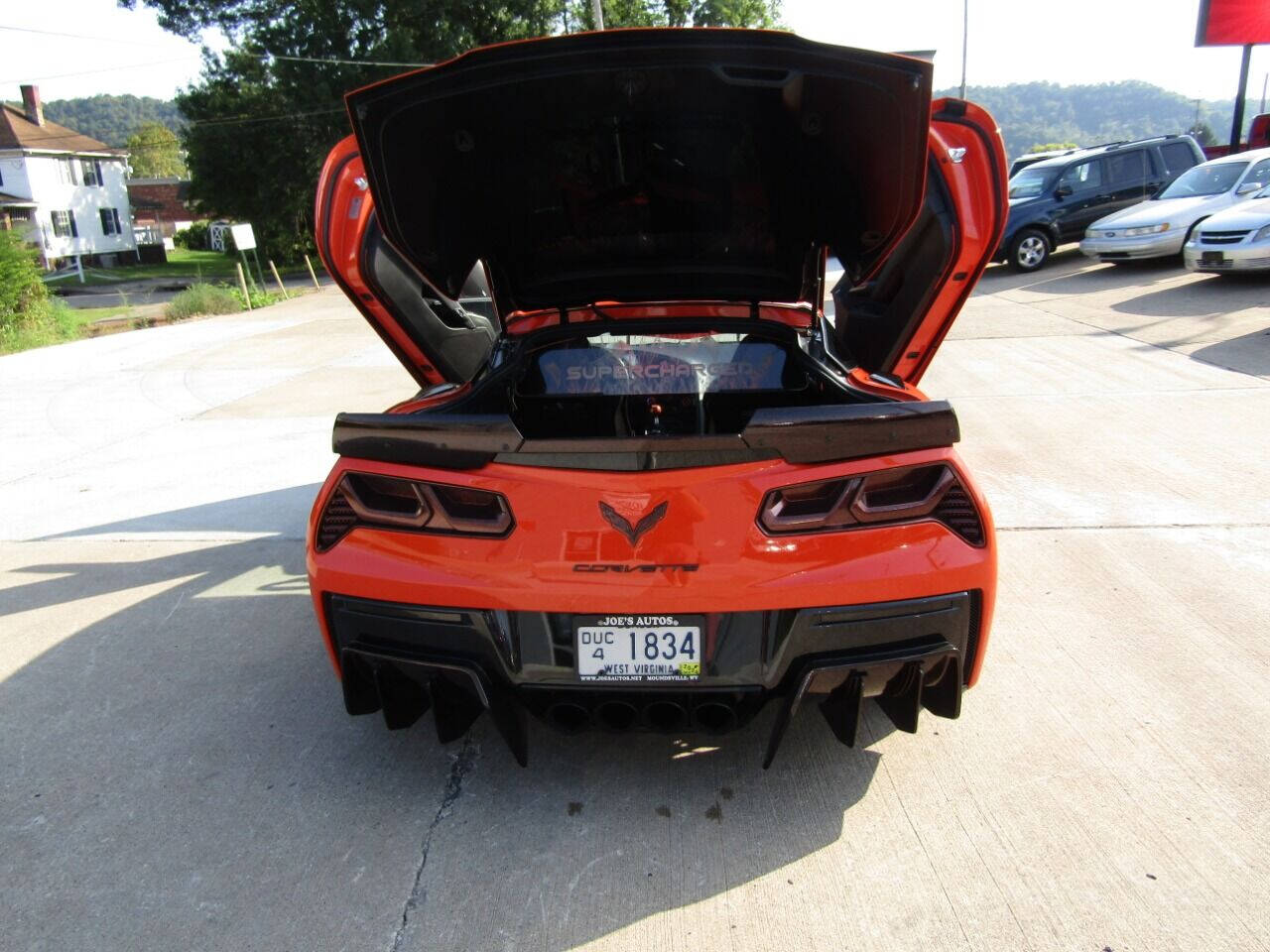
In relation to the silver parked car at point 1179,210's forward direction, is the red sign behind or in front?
behind

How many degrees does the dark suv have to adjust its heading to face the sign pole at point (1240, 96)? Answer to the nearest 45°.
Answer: approximately 135° to its right

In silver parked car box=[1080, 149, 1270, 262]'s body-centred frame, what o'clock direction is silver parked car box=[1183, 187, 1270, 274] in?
silver parked car box=[1183, 187, 1270, 274] is roughly at 10 o'clock from silver parked car box=[1080, 149, 1270, 262].

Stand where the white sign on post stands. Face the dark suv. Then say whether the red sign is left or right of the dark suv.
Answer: left

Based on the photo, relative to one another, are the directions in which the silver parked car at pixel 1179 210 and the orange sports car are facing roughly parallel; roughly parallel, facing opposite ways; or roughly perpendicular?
roughly perpendicular

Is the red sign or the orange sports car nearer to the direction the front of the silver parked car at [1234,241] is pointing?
the orange sports car

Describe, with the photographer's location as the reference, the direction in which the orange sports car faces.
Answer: facing away from the viewer

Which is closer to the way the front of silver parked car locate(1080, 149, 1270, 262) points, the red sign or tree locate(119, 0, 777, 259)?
the tree

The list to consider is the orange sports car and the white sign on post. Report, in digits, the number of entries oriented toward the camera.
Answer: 1

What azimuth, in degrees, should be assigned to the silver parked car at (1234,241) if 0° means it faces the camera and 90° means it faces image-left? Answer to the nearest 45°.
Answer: approximately 45°

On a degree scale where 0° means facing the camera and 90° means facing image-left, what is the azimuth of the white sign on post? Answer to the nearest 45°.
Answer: approximately 0°
